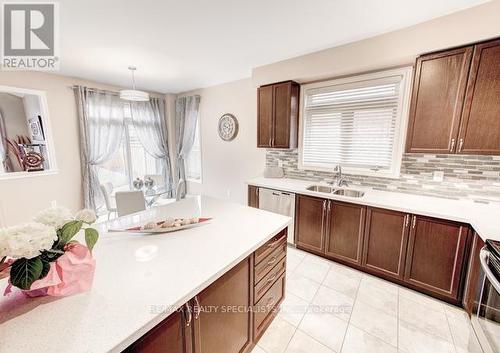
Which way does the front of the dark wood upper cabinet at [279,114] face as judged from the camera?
facing the viewer and to the left of the viewer

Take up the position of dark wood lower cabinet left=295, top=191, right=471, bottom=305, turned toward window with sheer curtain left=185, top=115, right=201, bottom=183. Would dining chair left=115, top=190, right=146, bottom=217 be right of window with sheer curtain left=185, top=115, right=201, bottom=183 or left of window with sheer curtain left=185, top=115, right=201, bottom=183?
left

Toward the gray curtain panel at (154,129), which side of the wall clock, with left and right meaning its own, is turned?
right

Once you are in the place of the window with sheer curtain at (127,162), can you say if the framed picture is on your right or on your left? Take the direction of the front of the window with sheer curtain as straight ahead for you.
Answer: on your right

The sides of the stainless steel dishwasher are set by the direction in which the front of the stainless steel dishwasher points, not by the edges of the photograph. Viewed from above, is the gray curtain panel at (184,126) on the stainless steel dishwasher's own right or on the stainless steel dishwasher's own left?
on the stainless steel dishwasher's own right

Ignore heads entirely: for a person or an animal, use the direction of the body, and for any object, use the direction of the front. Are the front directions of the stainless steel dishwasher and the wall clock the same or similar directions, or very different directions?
same or similar directions

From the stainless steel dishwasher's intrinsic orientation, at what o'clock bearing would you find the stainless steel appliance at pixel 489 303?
The stainless steel appliance is roughly at 9 o'clock from the stainless steel dishwasher.

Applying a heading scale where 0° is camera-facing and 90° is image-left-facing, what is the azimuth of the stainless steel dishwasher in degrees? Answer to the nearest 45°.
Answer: approximately 45°

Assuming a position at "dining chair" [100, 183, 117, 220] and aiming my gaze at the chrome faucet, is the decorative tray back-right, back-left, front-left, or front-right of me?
front-right

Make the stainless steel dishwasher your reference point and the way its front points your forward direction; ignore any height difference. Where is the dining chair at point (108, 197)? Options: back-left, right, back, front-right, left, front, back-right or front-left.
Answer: front-right

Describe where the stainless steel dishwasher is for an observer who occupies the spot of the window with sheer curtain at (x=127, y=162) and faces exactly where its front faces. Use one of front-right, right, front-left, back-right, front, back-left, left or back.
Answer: front-left

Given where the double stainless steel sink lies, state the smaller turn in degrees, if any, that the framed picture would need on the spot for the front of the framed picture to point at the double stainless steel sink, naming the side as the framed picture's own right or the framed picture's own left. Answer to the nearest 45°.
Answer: approximately 90° to the framed picture's own left

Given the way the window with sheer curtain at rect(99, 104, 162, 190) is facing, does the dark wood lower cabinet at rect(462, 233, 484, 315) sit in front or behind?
in front

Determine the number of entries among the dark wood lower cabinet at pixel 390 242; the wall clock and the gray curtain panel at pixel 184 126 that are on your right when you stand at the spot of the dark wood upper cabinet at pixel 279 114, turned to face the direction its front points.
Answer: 2

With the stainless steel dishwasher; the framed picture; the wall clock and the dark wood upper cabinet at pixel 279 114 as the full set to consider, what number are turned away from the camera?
0

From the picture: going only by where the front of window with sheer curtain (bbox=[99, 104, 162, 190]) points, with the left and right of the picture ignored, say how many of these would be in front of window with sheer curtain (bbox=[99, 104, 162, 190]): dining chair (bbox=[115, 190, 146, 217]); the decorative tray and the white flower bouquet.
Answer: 3

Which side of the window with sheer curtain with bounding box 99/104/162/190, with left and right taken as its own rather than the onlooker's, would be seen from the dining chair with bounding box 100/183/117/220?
front

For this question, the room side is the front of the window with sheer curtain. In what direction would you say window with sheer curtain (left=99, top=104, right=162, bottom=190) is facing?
toward the camera
